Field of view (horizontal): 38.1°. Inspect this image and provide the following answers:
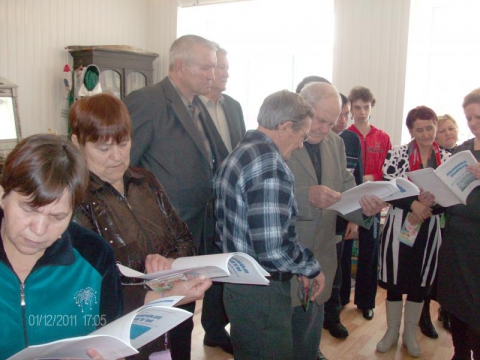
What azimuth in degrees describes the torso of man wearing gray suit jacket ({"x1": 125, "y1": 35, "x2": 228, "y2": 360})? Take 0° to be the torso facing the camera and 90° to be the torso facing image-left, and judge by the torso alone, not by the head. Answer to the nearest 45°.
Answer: approximately 315°

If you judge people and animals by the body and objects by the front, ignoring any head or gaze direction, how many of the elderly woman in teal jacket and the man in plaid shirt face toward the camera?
1

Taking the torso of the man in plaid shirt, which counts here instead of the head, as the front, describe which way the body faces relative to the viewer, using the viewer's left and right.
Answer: facing to the right of the viewer

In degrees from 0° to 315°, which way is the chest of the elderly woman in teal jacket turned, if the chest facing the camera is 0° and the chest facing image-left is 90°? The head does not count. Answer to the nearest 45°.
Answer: approximately 0°

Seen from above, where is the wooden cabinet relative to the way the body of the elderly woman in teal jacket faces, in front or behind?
behind
